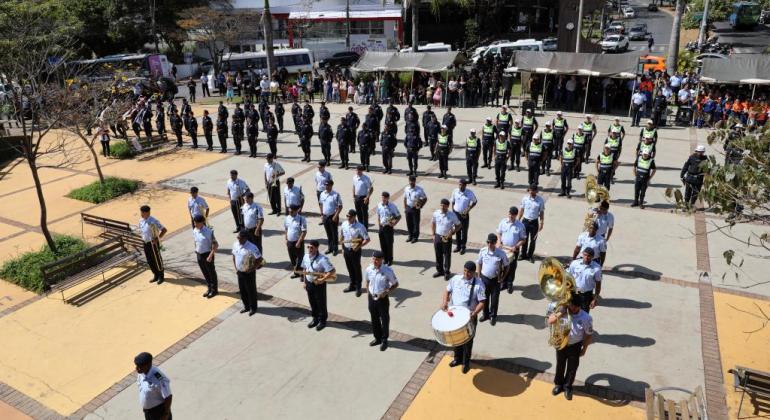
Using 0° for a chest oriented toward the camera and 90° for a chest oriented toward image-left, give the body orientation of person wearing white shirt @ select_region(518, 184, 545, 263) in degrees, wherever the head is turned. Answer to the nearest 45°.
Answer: approximately 0°

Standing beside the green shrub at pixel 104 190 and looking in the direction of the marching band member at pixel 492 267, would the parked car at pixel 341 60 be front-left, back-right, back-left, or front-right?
back-left

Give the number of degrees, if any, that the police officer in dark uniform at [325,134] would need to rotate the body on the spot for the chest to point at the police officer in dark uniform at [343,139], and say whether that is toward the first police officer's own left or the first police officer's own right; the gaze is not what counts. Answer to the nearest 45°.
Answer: approximately 135° to the first police officer's own left

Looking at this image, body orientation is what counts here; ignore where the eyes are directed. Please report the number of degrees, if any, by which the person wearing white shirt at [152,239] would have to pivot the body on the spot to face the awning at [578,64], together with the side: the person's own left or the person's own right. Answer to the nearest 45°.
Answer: approximately 180°

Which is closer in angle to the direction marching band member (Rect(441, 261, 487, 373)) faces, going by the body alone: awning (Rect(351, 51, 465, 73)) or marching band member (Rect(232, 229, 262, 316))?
the marching band member

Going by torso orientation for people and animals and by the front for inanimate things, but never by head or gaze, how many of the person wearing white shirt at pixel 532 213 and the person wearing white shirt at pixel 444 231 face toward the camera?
2

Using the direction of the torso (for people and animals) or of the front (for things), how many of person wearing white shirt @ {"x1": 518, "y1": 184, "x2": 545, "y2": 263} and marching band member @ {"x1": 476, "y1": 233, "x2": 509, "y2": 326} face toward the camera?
2

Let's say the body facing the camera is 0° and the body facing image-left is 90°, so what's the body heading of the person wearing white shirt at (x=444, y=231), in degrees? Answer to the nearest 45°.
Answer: approximately 0°

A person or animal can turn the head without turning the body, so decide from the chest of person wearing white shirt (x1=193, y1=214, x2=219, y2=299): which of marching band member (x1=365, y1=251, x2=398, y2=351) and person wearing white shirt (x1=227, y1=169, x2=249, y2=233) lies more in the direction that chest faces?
the marching band member

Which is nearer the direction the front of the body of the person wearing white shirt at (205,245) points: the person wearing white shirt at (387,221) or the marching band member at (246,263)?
the marching band member
